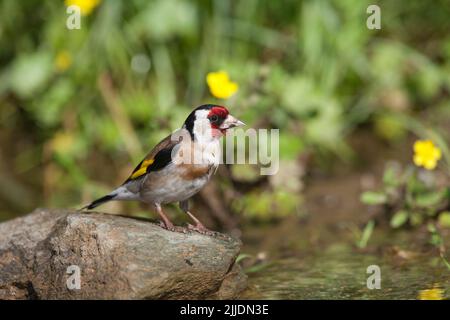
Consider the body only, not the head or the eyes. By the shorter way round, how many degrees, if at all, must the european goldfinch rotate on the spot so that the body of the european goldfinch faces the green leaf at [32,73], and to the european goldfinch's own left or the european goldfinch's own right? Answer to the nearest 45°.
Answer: approximately 135° to the european goldfinch's own left

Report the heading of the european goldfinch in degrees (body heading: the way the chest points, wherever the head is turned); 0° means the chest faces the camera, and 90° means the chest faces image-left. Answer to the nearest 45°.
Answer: approximately 270°

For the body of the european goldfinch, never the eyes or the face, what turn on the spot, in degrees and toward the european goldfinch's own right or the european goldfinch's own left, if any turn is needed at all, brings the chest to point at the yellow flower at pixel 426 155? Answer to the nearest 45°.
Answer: approximately 45° to the european goldfinch's own left

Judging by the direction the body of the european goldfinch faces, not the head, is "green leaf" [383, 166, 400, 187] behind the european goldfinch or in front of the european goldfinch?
in front

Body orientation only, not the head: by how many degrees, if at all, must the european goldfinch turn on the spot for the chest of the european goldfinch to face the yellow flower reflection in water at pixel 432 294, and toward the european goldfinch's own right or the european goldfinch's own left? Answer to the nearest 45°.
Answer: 0° — it already faces it

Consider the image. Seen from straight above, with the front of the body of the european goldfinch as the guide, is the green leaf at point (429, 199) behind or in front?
in front

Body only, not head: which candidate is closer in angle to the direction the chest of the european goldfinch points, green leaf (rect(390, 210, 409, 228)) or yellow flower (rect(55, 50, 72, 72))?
the green leaf

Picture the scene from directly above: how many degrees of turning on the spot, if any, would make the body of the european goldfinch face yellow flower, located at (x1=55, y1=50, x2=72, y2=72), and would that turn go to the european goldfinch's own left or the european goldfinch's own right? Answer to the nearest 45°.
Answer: approximately 90° to the european goldfinch's own left

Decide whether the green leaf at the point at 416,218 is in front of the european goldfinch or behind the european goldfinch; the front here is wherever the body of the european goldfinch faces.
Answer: in front

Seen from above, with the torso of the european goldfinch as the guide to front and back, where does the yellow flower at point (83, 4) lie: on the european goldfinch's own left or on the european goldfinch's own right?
on the european goldfinch's own left

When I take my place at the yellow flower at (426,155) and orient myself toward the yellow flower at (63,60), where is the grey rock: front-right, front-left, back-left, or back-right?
front-left
